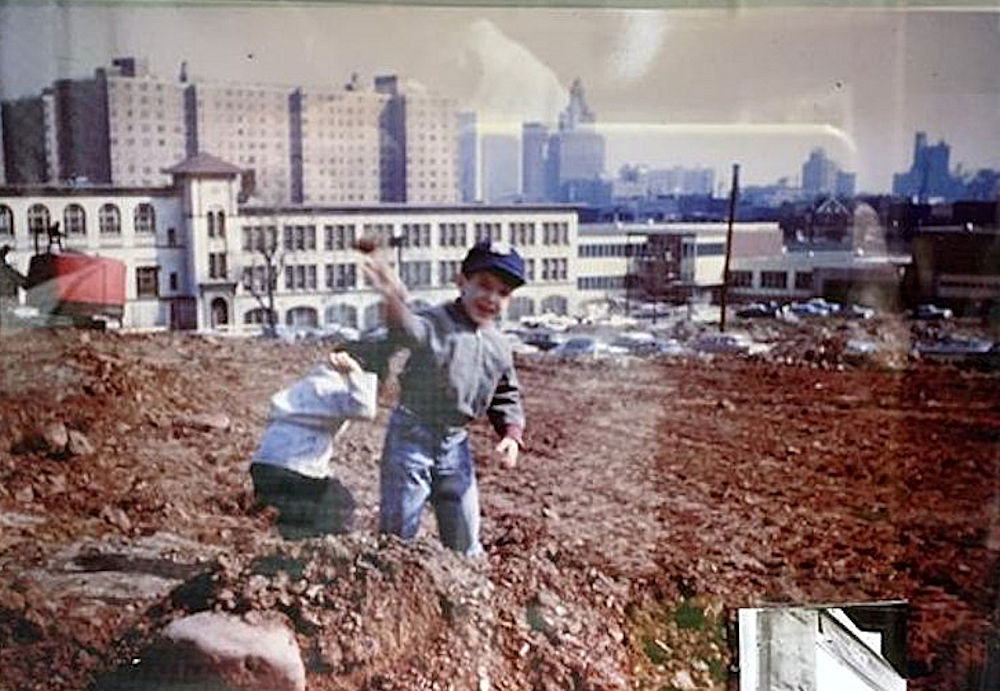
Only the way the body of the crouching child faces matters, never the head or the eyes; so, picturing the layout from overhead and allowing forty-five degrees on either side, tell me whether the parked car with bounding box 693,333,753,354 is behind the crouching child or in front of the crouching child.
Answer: in front

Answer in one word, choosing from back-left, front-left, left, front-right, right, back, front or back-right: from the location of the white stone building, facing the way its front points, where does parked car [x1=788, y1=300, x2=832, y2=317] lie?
left

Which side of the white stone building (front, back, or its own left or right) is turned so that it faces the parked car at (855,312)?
left

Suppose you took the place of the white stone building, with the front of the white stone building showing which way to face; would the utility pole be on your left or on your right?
on your left

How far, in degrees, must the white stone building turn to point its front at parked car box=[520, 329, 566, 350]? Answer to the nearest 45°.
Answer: approximately 90° to its left

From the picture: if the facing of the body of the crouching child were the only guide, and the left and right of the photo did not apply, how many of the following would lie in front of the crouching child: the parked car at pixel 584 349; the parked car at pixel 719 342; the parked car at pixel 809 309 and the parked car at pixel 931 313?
4

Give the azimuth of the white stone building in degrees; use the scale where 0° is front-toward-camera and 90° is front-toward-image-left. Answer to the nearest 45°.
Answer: approximately 0°
